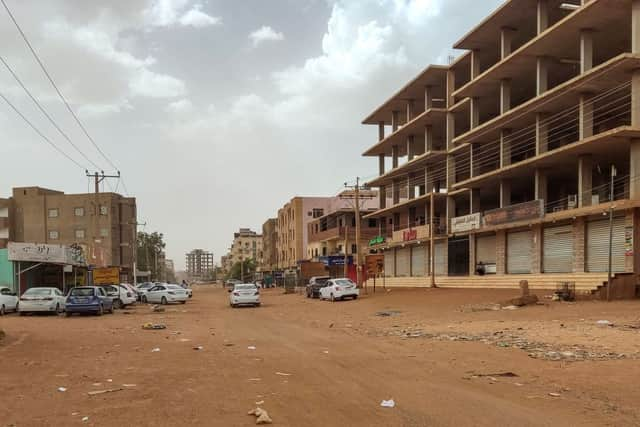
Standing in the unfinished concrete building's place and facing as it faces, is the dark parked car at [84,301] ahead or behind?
ahead

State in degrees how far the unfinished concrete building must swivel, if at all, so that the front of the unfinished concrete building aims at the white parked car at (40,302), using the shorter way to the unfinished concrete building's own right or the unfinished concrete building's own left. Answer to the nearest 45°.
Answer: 0° — it already faces it

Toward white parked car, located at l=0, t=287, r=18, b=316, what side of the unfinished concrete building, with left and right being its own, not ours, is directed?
front

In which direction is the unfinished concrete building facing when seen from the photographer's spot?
facing the viewer and to the left of the viewer
